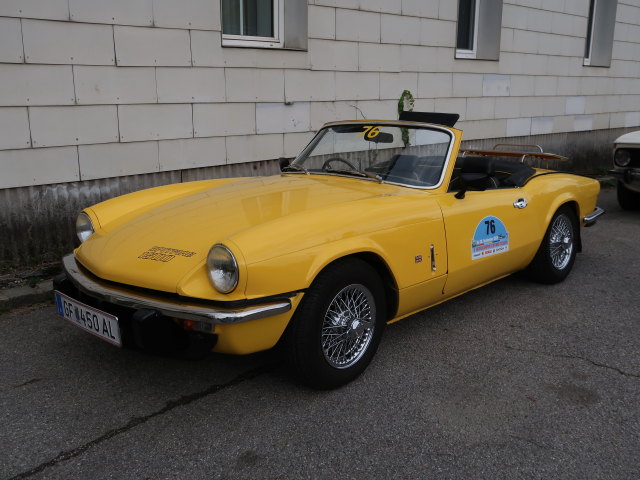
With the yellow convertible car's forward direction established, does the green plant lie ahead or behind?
behind

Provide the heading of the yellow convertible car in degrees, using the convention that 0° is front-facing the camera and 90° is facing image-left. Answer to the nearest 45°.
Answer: approximately 45°
